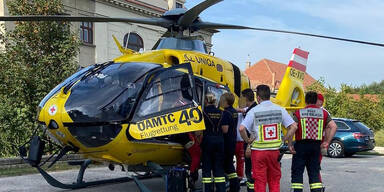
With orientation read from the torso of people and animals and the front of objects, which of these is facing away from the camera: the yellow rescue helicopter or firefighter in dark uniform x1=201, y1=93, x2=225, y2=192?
the firefighter in dark uniform

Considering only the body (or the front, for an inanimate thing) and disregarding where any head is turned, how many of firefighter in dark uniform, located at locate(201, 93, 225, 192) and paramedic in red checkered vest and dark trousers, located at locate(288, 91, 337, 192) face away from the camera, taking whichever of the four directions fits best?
2

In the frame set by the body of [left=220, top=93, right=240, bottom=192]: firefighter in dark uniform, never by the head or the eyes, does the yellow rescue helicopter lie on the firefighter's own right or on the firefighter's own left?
on the firefighter's own left

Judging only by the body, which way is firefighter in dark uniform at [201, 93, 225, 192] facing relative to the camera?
away from the camera

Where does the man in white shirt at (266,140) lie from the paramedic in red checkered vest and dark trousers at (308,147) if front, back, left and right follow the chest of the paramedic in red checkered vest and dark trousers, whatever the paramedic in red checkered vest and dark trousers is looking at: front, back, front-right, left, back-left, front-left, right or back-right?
back-left

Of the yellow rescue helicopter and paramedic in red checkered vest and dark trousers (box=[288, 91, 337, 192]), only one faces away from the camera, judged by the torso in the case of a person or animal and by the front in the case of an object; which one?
the paramedic in red checkered vest and dark trousers

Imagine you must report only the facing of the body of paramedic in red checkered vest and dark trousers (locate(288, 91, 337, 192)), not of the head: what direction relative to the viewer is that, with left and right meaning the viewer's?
facing away from the viewer

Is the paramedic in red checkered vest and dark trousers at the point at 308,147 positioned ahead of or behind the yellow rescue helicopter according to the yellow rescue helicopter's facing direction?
behind

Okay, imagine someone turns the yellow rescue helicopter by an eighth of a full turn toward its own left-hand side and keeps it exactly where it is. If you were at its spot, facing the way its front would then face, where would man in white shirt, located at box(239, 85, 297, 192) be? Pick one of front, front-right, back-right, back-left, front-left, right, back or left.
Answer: left

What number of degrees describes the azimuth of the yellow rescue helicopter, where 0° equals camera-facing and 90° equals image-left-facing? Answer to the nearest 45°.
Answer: approximately 45°

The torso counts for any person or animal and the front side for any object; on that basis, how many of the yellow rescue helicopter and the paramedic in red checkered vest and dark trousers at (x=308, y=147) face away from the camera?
1

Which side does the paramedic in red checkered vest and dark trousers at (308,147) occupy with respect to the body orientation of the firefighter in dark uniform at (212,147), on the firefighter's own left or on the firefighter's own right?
on the firefighter's own right

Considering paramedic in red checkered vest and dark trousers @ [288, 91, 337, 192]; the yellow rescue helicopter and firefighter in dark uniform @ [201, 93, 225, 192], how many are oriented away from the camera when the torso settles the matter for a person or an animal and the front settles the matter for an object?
2

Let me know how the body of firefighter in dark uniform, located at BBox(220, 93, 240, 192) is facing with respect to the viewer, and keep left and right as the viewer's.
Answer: facing away from the viewer and to the left of the viewer
